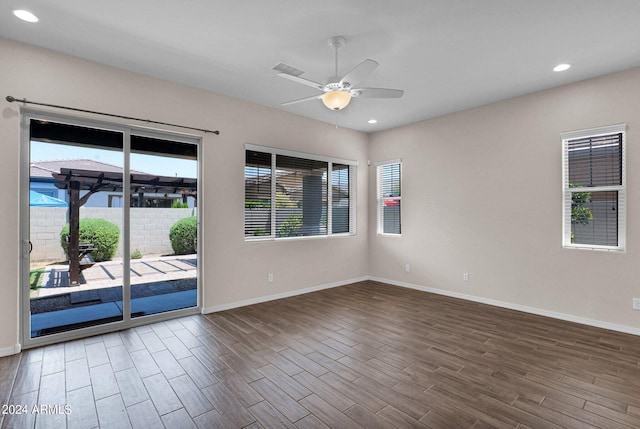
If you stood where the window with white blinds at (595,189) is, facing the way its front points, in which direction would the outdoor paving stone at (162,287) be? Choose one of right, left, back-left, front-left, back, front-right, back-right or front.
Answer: front

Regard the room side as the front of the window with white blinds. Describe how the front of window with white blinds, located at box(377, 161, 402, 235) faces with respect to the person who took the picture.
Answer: facing the viewer and to the left of the viewer

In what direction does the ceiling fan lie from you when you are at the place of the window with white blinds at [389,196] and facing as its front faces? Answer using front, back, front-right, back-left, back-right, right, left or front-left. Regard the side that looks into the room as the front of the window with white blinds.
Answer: front-left

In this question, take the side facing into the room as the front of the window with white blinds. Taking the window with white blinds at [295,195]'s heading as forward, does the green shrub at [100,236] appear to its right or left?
on its right

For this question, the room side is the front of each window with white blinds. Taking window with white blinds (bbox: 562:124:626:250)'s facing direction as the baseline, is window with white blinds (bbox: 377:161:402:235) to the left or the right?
on its right

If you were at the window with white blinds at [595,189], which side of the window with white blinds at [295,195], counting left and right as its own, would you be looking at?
front

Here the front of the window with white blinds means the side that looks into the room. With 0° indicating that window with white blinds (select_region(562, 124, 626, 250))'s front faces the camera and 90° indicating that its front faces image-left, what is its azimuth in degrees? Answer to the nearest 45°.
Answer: approximately 45°

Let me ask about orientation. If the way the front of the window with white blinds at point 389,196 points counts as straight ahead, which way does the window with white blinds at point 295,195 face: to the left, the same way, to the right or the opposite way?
to the left

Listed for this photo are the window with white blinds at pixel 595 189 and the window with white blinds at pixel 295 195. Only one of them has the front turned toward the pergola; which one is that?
the window with white blinds at pixel 595 189

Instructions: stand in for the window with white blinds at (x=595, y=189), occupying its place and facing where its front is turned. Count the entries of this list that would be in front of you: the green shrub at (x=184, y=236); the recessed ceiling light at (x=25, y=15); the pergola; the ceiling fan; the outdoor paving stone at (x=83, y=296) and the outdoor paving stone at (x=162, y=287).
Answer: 6

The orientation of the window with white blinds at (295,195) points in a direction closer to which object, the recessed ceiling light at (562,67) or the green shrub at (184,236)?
the recessed ceiling light

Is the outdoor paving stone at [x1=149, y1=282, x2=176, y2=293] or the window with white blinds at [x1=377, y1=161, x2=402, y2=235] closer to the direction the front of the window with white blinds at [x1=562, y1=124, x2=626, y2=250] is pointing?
the outdoor paving stone

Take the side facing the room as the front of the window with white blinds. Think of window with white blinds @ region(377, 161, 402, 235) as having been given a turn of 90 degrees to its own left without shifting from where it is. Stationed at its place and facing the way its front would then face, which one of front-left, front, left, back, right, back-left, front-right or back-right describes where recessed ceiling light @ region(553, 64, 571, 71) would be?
front

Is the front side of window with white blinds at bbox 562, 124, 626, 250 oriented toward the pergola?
yes

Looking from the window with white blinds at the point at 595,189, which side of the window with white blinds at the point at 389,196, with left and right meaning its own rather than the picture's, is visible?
left
